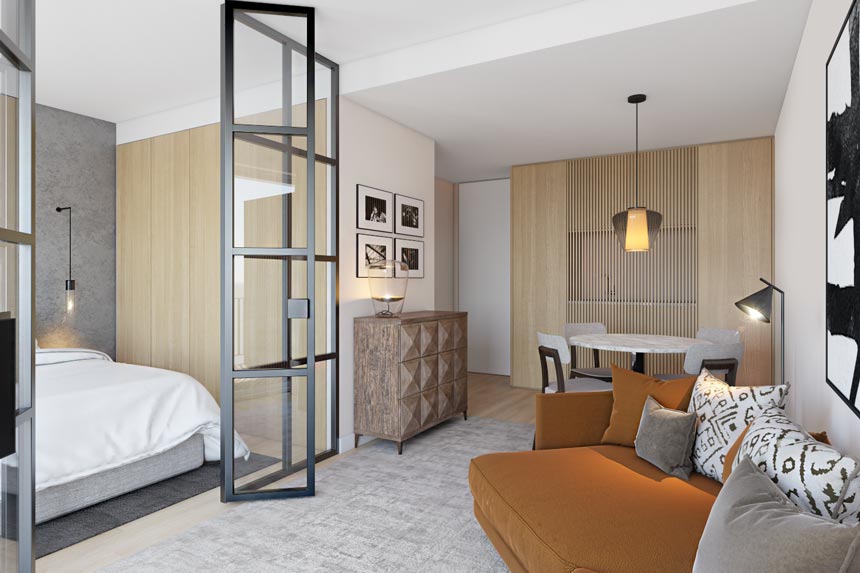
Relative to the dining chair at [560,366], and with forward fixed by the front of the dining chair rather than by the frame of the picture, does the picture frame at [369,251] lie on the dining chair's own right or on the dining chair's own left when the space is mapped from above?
on the dining chair's own left

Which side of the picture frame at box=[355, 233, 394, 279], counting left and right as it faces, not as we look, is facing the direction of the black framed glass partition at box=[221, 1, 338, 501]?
right

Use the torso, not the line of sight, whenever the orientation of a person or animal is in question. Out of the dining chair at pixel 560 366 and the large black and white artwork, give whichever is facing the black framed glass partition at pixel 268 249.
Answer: the large black and white artwork

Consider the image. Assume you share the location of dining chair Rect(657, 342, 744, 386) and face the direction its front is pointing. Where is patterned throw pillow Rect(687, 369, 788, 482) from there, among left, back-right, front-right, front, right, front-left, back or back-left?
back-left

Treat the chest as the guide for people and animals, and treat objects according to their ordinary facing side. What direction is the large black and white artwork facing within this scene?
to the viewer's left

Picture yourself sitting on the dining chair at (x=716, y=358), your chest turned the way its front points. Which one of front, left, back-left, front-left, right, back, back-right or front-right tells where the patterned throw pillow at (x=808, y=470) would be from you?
back-left

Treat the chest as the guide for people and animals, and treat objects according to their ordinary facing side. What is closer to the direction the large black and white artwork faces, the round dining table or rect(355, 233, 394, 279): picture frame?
the picture frame

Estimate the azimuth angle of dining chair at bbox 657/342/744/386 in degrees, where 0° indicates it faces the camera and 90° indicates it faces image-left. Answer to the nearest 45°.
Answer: approximately 135°

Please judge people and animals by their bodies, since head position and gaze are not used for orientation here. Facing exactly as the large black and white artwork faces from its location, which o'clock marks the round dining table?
The round dining table is roughly at 2 o'clock from the large black and white artwork.

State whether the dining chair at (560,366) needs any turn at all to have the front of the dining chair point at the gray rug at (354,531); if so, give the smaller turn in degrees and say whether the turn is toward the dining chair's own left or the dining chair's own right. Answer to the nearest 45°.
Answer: approximately 180°

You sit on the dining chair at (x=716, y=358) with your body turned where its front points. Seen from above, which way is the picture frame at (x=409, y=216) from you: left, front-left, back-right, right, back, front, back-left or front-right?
front-left

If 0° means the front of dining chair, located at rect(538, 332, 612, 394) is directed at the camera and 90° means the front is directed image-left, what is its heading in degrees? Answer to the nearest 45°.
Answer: approximately 225°

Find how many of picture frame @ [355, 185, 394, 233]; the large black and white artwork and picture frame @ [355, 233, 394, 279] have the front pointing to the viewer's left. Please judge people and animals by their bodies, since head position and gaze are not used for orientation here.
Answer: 1
